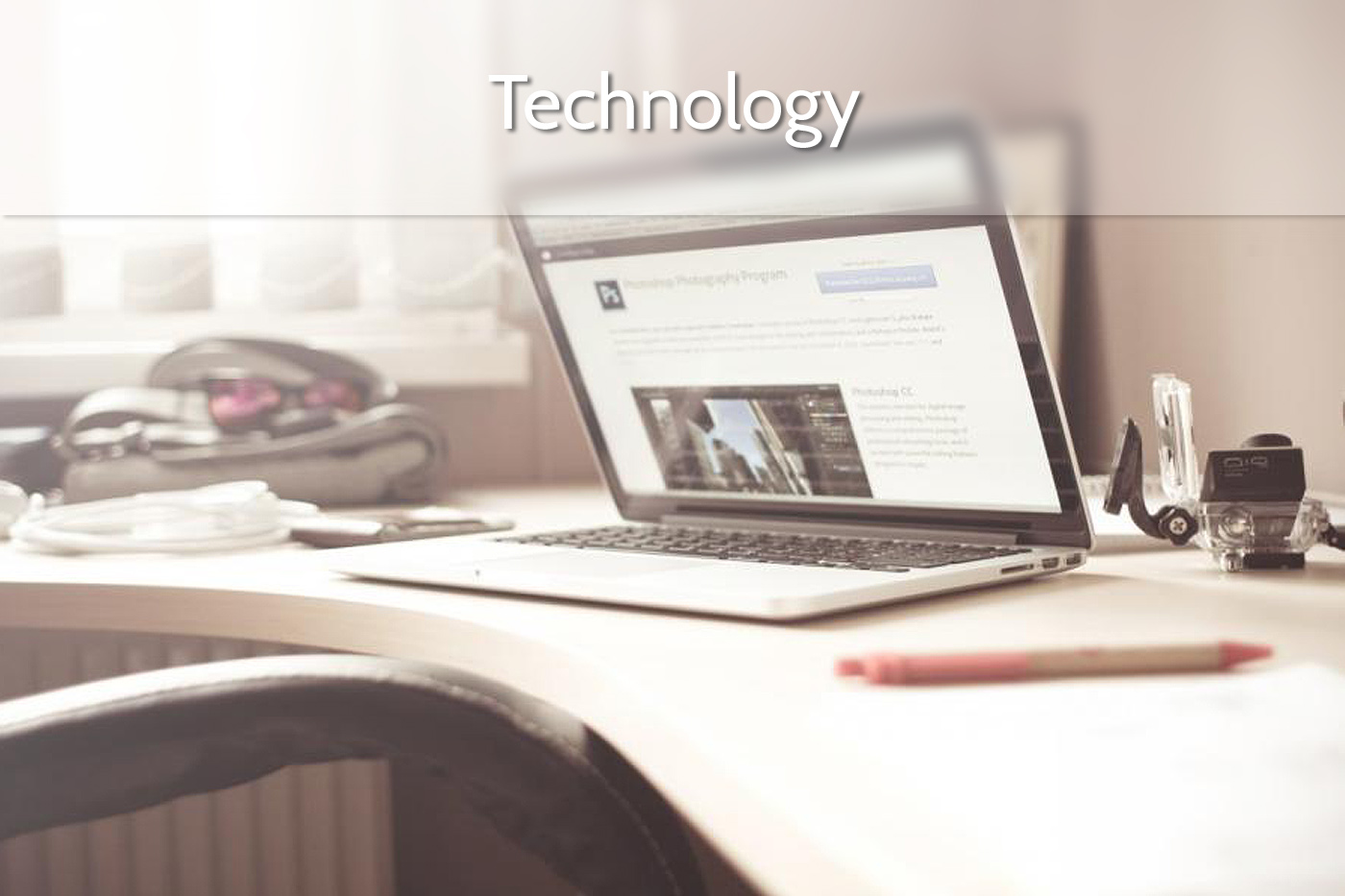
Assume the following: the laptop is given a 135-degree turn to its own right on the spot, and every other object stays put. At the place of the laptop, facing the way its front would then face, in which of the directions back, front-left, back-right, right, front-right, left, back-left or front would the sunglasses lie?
front-left

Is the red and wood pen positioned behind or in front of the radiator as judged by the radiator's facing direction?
in front

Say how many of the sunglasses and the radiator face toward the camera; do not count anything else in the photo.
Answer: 2

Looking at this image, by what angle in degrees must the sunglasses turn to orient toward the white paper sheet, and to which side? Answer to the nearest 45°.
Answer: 0° — it already faces it

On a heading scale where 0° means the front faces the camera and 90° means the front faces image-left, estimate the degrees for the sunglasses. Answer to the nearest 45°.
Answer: approximately 0°
